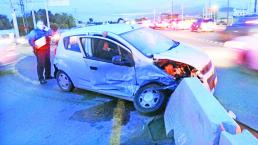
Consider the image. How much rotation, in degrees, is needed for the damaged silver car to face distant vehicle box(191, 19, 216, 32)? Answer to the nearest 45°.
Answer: approximately 135° to its left

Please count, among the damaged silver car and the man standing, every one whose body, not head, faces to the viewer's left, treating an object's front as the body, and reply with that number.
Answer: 0

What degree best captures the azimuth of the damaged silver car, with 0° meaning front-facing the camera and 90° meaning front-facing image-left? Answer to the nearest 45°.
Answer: approximately 315°

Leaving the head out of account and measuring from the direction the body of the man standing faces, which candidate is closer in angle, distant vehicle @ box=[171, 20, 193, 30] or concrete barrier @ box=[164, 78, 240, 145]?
the concrete barrier

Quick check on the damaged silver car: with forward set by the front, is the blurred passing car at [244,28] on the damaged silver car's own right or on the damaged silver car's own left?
on the damaged silver car's own left

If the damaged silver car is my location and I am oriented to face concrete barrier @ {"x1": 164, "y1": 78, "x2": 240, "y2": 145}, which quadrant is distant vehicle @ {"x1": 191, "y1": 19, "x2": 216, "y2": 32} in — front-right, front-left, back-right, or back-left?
back-left
